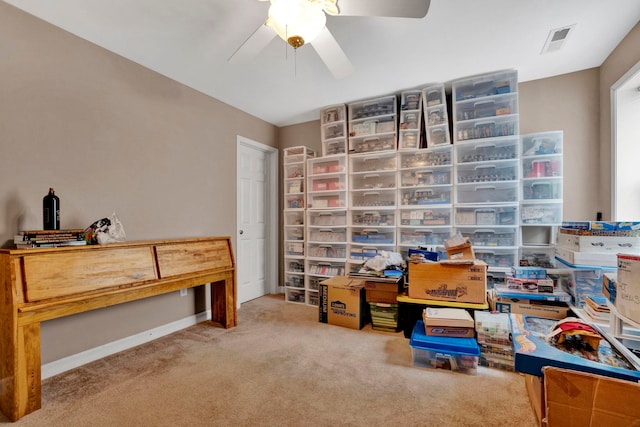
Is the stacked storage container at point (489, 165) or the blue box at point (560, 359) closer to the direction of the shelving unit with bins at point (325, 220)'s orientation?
the blue box

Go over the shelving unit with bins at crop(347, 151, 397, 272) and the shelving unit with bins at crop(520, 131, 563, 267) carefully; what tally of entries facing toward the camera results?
2

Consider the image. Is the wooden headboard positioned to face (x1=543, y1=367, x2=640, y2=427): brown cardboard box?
yes

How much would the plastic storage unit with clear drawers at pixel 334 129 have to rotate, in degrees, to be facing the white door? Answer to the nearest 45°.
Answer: approximately 90° to its right
